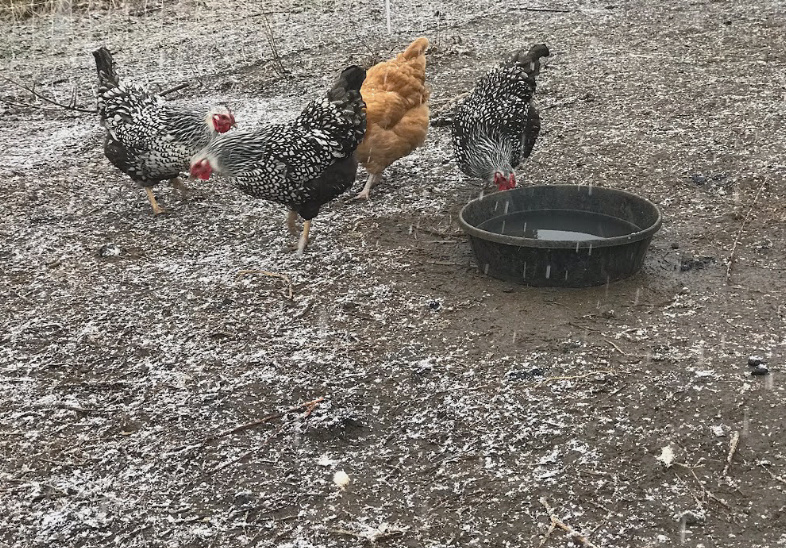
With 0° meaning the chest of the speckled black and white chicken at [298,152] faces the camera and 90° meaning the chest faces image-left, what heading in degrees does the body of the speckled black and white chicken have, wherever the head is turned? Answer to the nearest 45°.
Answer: approximately 90°

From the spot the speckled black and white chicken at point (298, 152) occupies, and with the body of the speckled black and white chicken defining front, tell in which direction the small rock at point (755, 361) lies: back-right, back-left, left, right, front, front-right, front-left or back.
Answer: back-left

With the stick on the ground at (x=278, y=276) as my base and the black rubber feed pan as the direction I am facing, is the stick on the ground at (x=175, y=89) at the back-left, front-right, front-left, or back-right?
back-left

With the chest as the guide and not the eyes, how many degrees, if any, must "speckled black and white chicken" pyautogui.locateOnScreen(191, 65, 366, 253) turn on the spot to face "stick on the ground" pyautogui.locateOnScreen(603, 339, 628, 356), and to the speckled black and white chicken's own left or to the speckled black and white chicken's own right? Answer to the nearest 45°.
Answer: approximately 135° to the speckled black and white chicken's own left

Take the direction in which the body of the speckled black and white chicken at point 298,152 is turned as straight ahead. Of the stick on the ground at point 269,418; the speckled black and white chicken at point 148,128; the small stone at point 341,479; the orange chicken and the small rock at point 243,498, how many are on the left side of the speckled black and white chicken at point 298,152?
3

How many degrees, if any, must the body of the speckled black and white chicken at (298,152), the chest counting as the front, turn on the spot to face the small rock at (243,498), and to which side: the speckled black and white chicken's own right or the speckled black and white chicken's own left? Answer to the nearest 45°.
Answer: approximately 90° to the speckled black and white chicken's own left

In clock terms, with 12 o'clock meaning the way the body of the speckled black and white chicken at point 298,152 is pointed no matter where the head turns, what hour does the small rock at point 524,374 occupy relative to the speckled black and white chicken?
The small rock is roughly at 8 o'clock from the speckled black and white chicken.

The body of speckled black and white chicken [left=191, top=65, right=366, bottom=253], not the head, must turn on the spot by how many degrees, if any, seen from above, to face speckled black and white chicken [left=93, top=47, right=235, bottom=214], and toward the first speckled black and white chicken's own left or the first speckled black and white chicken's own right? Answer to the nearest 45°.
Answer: approximately 45° to the first speckled black and white chicken's own right

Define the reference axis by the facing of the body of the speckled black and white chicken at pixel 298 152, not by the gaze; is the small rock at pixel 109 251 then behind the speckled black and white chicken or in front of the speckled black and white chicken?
in front

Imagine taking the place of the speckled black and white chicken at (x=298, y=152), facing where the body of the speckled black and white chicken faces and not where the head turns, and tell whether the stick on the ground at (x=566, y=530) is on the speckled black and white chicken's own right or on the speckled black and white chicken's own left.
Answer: on the speckled black and white chicken's own left
